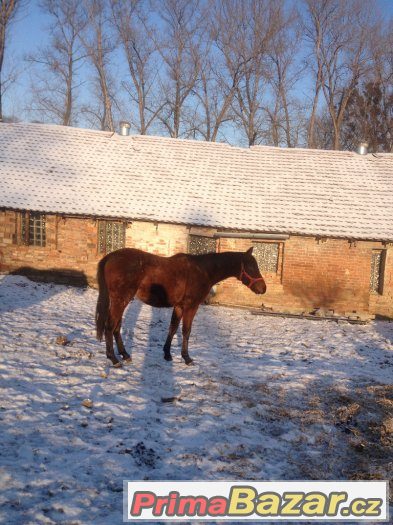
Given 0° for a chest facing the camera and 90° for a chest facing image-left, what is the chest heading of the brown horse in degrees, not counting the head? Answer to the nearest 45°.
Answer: approximately 270°

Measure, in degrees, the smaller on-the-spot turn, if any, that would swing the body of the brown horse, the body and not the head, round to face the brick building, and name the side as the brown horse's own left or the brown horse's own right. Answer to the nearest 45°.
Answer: approximately 90° to the brown horse's own left
